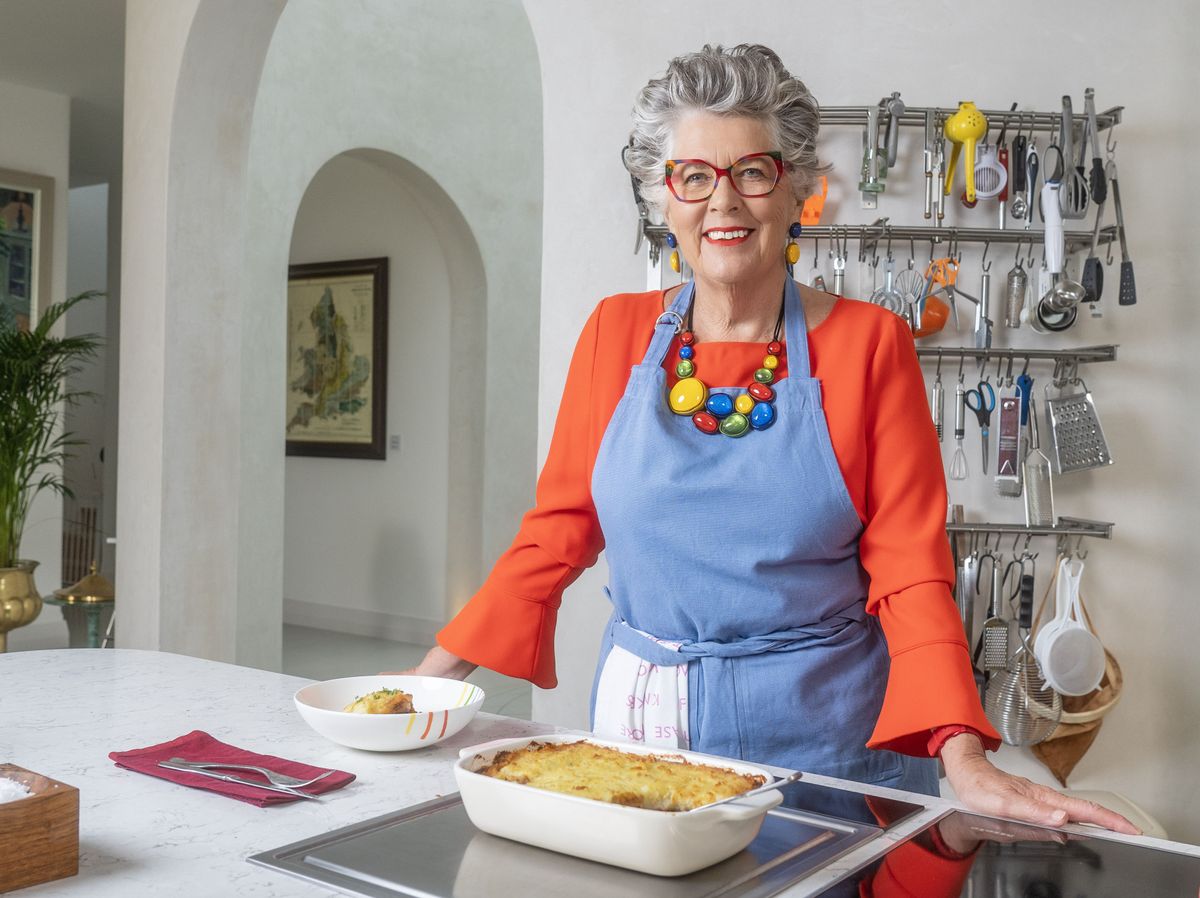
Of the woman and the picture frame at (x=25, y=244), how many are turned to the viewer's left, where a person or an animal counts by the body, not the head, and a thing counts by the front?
0

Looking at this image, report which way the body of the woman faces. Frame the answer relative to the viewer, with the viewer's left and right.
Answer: facing the viewer

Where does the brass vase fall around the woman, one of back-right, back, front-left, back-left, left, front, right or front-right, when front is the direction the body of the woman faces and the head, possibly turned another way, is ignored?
back-right

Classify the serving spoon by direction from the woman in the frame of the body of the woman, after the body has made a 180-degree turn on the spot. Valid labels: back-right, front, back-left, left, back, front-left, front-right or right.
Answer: back

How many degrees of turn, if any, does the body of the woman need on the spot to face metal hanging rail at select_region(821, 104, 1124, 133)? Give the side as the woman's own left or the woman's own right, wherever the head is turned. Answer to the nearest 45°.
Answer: approximately 180°

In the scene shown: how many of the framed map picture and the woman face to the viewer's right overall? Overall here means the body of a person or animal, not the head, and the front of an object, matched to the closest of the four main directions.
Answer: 0

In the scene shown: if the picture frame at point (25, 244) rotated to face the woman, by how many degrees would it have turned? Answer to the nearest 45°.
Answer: approximately 45° to its right

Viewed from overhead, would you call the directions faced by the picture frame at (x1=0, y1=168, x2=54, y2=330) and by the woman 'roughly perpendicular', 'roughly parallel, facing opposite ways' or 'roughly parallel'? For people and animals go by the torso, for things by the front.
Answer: roughly perpendicular

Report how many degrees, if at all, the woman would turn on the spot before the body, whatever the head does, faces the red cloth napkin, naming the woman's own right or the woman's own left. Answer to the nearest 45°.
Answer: approximately 45° to the woman's own right

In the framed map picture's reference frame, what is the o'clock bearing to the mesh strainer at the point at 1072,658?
The mesh strainer is roughly at 10 o'clock from the framed map picture.

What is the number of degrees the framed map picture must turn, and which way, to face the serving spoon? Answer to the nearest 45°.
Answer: approximately 45° to its left

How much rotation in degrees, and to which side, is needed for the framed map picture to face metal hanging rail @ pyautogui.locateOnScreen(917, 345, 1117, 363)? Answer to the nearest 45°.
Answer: approximately 45° to its left

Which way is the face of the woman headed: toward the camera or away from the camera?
toward the camera

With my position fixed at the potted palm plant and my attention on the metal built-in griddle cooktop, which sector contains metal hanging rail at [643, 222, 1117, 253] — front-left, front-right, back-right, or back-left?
front-left

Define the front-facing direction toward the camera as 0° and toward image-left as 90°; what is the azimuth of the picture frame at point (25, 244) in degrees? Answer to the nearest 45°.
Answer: approximately 315°

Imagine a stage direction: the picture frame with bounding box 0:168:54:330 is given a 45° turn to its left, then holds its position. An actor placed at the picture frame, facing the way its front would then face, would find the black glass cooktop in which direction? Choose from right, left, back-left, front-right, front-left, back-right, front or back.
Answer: right

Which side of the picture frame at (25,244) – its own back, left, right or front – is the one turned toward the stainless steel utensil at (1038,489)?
front

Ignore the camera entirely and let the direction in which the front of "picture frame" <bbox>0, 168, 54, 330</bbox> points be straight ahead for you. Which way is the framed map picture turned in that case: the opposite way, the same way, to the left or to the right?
to the right

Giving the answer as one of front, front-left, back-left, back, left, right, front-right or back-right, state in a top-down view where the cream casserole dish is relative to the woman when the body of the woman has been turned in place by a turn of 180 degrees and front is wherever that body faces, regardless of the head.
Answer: back

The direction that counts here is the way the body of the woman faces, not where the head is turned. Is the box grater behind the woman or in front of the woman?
behind

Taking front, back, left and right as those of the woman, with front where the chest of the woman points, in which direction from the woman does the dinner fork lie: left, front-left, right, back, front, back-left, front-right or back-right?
front-right

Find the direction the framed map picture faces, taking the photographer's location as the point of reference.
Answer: facing the viewer and to the left of the viewer
